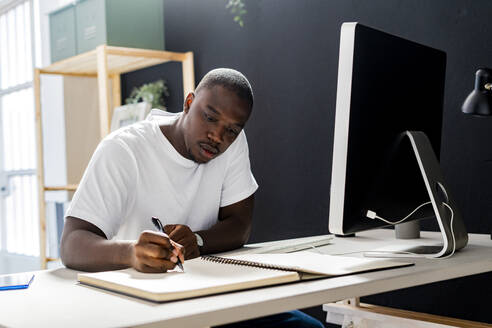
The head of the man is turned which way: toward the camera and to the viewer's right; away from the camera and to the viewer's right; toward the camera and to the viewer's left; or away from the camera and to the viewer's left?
toward the camera and to the viewer's right

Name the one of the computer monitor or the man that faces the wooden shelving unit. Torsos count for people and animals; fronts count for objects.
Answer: the computer monitor

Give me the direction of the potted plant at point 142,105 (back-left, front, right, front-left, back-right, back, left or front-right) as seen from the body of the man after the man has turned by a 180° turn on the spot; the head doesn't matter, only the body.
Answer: front-right

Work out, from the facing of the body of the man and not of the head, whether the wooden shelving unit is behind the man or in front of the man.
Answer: behind

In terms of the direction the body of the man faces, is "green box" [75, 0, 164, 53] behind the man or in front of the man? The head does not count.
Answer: behind

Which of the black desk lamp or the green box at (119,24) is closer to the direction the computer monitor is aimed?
the green box

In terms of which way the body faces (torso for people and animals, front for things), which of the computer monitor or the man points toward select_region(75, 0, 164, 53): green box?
the computer monitor

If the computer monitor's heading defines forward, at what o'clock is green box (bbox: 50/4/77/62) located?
The green box is roughly at 12 o'clock from the computer monitor.

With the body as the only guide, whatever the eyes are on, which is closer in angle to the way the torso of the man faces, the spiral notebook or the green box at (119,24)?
the spiral notebook

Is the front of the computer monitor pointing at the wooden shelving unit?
yes

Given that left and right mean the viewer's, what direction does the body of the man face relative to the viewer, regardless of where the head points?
facing the viewer and to the right of the viewer

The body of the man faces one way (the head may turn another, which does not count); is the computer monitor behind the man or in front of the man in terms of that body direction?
in front

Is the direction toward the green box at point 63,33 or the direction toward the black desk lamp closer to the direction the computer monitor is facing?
the green box

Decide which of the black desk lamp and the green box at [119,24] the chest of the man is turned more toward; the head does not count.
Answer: the black desk lamp

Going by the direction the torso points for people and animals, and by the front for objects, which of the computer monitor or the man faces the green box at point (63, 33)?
the computer monitor

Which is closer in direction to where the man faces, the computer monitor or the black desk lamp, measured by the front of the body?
the computer monitor
